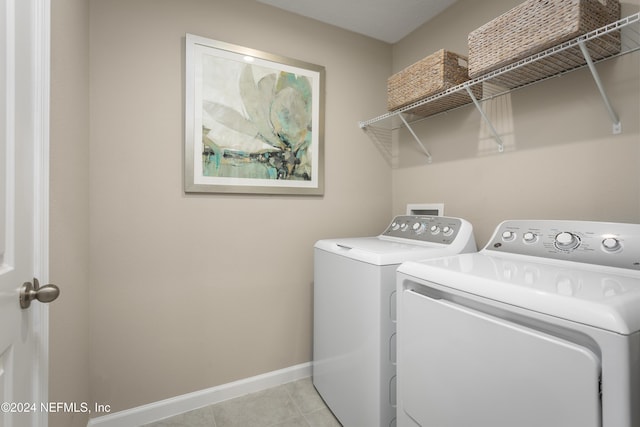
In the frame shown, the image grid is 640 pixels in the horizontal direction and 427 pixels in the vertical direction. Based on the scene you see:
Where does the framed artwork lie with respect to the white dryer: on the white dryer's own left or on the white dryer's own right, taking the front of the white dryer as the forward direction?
on the white dryer's own right

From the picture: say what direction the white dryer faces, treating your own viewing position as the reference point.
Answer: facing the viewer and to the left of the viewer

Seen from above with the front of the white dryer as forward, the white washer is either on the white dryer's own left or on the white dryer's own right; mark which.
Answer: on the white dryer's own right

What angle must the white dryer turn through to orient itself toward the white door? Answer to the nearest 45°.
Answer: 0° — it already faces it

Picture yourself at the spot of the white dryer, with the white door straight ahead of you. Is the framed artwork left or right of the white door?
right

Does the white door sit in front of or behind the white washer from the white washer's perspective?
in front

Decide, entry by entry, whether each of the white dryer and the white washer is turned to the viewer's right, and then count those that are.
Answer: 0

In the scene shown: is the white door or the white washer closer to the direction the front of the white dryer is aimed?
the white door

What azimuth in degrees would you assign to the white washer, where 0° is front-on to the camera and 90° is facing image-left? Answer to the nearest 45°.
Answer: approximately 45°

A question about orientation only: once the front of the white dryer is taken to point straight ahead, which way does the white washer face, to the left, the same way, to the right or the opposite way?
the same way
